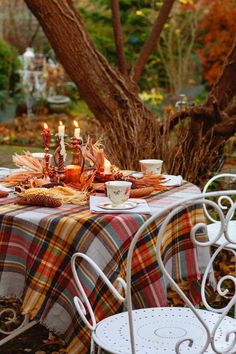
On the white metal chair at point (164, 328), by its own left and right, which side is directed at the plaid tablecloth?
front

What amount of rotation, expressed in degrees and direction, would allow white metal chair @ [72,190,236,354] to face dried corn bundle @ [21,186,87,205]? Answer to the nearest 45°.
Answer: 0° — it already faces it

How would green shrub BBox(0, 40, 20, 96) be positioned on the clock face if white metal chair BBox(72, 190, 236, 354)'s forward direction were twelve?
The green shrub is roughly at 1 o'clock from the white metal chair.

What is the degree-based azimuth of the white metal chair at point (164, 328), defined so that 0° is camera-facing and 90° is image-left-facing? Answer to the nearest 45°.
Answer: approximately 135°

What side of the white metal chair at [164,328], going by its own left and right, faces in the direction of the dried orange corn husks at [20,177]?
front

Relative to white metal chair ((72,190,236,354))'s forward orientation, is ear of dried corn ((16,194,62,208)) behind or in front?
in front

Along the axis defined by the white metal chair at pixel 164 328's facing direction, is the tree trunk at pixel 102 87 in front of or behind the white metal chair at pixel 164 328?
in front
